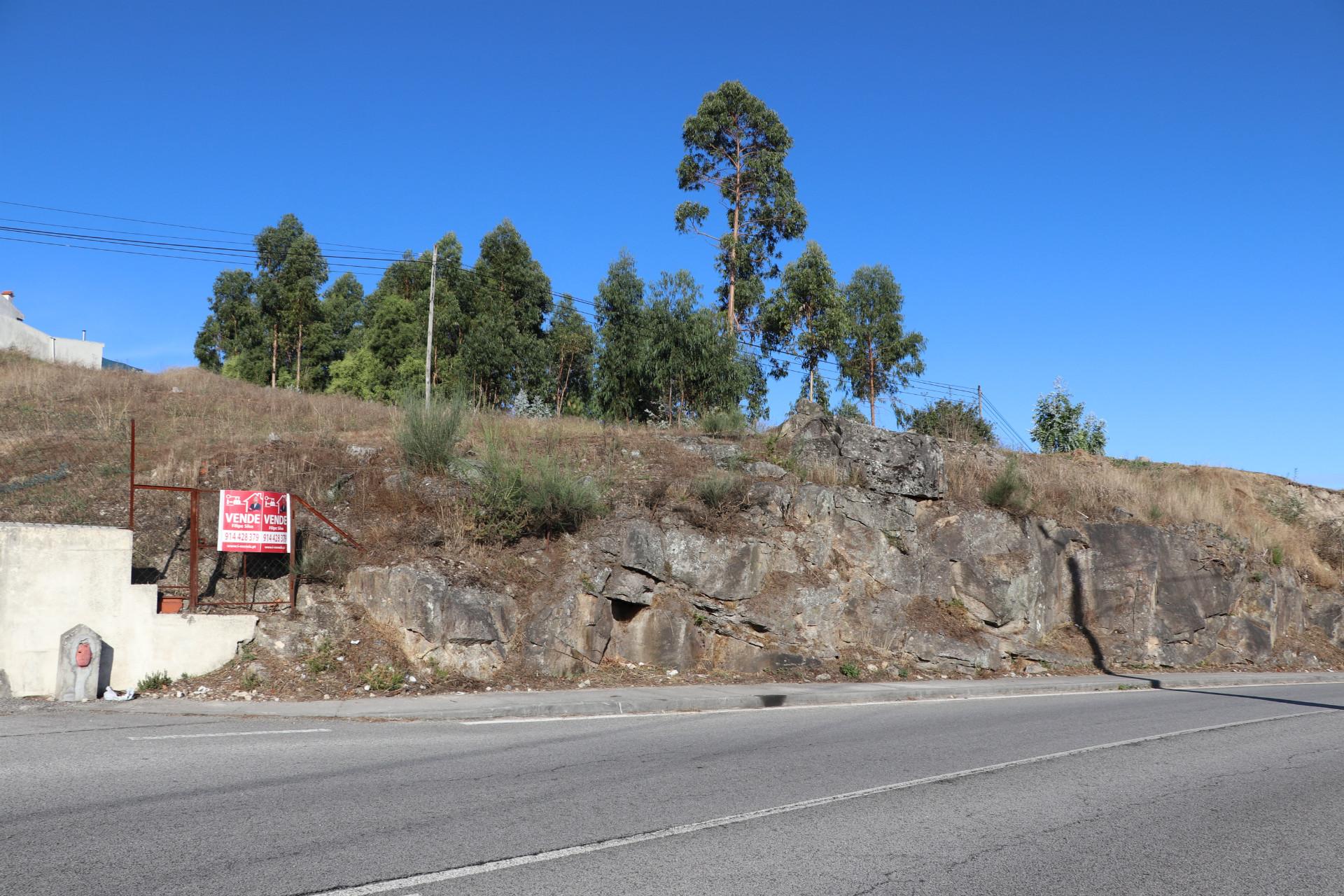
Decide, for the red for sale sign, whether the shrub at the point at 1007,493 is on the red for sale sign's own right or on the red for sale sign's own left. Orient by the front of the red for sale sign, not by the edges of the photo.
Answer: on the red for sale sign's own left

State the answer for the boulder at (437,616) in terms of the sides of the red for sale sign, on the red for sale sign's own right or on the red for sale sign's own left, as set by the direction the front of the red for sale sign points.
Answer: on the red for sale sign's own left

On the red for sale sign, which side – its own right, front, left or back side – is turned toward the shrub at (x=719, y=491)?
left

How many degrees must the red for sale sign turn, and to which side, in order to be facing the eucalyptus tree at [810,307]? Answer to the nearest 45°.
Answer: approximately 135° to its left

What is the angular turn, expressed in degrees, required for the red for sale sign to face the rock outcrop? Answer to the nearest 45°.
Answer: approximately 90° to its left

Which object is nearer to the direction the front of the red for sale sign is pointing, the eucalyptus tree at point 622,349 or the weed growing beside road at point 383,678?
the weed growing beside road

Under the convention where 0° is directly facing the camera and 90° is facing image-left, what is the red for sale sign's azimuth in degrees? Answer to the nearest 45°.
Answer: approximately 0°

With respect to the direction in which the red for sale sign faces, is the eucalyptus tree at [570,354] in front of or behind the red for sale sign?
behind

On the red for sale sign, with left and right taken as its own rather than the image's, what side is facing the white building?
back
